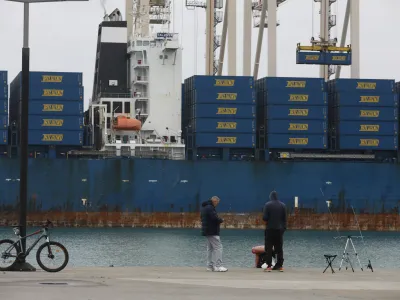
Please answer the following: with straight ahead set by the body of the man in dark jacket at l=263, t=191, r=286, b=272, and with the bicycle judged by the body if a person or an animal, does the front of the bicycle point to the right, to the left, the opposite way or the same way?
to the right

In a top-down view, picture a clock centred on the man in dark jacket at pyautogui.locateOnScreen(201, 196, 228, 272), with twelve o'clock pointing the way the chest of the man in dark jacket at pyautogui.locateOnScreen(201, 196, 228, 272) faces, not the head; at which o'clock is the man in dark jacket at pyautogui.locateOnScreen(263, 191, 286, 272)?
the man in dark jacket at pyautogui.locateOnScreen(263, 191, 286, 272) is roughly at 12 o'clock from the man in dark jacket at pyautogui.locateOnScreen(201, 196, 228, 272).

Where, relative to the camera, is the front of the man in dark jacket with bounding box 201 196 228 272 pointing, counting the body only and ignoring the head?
to the viewer's right

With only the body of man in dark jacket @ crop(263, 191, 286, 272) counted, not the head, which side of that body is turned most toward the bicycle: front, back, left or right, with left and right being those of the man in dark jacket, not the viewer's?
left

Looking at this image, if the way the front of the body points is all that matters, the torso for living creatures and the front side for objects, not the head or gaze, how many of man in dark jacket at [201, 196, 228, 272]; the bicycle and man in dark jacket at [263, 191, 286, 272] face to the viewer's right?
2

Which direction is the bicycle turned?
to the viewer's right

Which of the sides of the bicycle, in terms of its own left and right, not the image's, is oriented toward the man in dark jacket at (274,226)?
front

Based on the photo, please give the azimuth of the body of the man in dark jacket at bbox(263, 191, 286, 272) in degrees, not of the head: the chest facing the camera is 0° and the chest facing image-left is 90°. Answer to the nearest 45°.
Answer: approximately 180°
